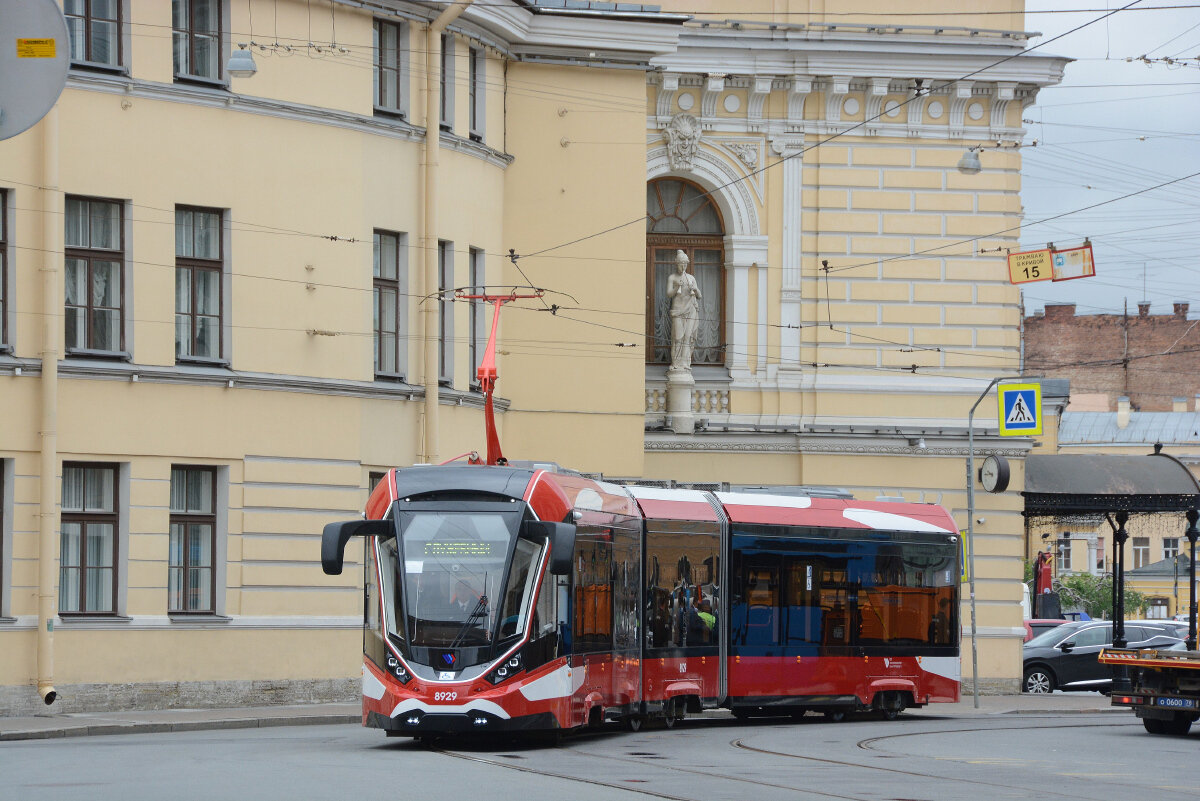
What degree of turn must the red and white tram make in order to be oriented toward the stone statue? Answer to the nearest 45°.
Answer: approximately 135° to its right

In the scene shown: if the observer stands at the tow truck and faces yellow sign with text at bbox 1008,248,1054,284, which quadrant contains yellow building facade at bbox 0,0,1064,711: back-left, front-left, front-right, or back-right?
front-left

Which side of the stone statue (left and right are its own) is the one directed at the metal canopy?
left

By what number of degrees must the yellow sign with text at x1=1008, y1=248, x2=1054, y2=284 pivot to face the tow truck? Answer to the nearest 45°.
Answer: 0° — it already faces it

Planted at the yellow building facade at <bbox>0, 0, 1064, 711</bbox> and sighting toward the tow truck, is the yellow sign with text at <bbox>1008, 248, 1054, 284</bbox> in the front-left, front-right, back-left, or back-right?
front-left

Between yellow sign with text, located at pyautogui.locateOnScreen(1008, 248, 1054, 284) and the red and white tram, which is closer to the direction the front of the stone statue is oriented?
the red and white tram

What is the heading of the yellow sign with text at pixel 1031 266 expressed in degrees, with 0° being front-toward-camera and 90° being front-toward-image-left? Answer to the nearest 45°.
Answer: approximately 0°

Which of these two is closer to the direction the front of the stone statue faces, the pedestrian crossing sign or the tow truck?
the tow truck

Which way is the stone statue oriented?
toward the camera

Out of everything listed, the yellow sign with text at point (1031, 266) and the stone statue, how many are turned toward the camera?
2

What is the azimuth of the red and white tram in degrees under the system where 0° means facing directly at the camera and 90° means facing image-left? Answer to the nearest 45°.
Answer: approximately 45°
